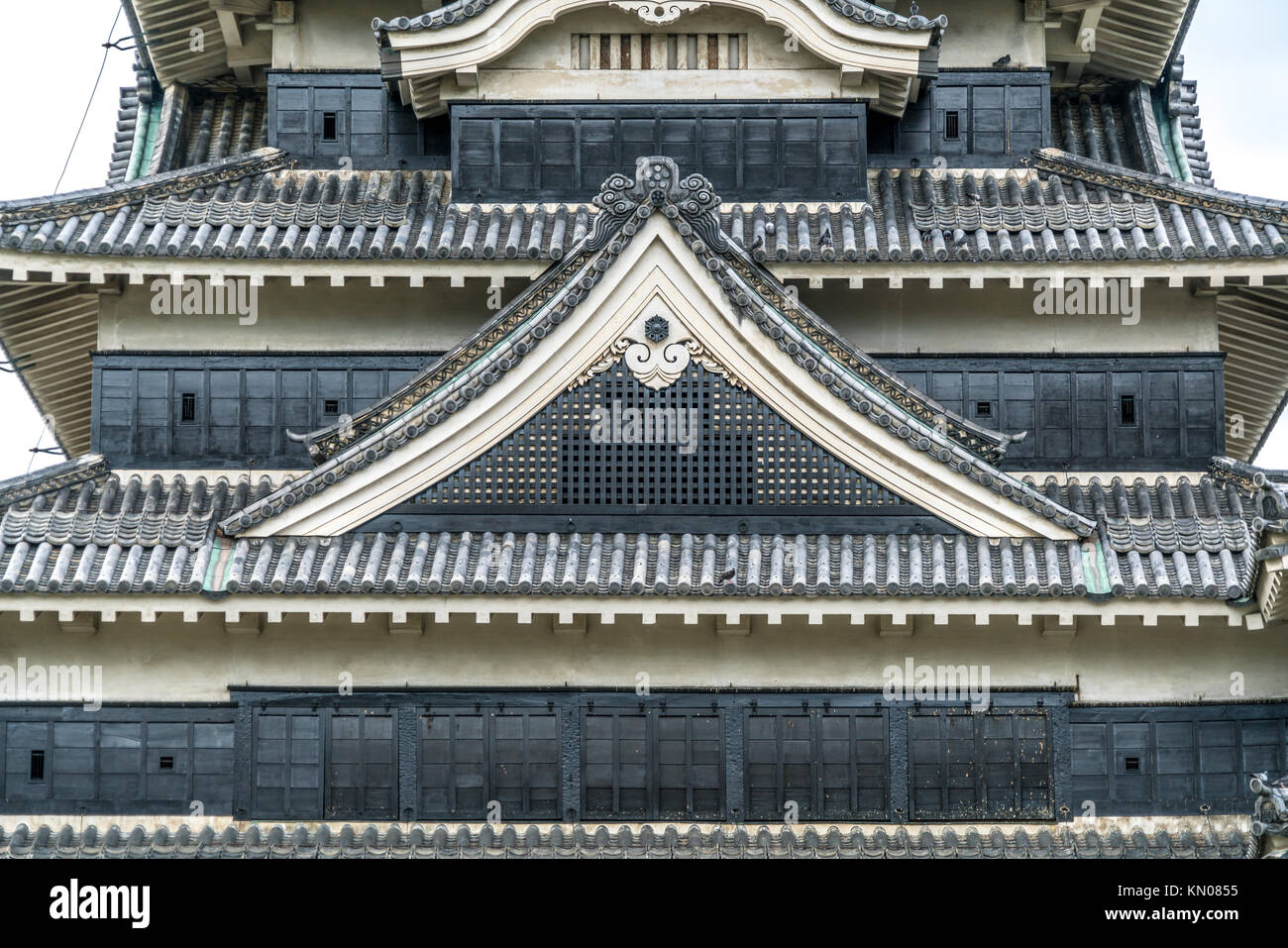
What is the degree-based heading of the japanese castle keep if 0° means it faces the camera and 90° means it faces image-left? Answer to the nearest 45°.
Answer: approximately 0°
